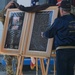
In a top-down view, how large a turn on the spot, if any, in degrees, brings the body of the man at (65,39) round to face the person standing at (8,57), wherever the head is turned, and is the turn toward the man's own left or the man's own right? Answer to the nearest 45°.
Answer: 0° — they already face them

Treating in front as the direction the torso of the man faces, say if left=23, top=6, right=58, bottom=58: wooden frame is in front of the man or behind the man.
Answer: in front

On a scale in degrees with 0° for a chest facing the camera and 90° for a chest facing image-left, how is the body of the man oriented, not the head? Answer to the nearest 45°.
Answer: approximately 135°

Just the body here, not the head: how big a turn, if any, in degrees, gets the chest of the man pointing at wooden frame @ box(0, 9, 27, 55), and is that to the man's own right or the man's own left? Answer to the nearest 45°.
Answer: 0° — they already face it
